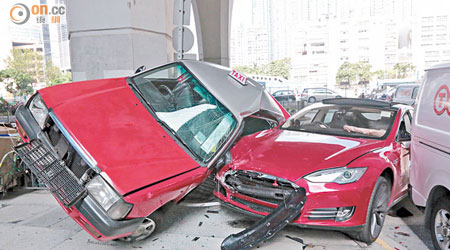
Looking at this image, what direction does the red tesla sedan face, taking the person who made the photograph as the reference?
facing the viewer and to the left of the viewer

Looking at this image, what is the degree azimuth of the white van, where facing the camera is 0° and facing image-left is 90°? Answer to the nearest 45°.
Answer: approximately 315°

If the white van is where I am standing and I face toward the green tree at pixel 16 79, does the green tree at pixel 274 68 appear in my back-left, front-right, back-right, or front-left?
front-right

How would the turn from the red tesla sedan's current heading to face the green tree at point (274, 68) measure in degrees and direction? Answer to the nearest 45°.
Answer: approximately 135° to its right

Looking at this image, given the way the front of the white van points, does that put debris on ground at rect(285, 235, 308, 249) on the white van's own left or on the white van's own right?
on the white van's own right

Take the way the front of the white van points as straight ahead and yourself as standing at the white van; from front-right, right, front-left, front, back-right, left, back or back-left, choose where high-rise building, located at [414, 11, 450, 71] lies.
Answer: back-left

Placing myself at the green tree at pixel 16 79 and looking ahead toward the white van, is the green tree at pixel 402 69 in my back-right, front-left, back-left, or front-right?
front-left

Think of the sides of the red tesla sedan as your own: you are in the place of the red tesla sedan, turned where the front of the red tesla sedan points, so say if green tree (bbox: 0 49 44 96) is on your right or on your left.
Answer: on your right

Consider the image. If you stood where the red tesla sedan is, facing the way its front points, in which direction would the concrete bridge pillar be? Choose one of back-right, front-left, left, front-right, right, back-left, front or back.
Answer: right
